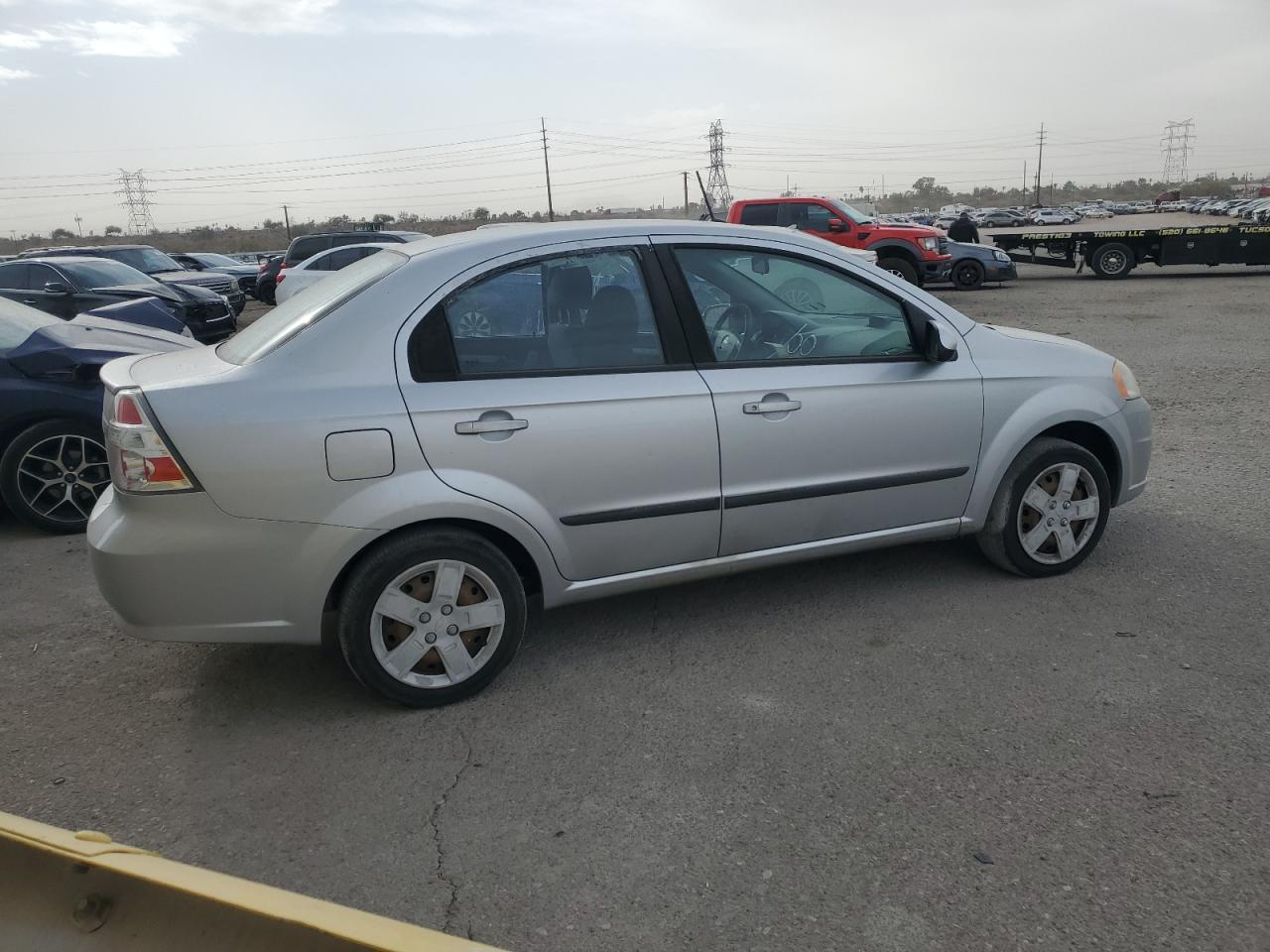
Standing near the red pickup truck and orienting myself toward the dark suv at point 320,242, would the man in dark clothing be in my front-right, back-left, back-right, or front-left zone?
back-right

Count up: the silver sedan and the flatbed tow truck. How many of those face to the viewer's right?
2

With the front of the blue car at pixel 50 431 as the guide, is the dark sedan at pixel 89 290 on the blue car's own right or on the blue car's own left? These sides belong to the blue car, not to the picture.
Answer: on the blue car's own left

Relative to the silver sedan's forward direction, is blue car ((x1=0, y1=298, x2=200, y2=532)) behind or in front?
behind

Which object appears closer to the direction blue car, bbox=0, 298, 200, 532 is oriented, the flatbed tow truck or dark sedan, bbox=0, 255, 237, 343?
the flatbed tow truck

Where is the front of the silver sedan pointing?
to the viewer's right

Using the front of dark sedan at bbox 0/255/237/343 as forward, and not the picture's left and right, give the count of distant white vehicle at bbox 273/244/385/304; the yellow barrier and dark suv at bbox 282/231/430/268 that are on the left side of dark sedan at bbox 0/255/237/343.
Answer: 2

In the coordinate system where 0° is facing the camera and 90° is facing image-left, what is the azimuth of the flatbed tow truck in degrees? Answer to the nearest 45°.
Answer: approximately 270°

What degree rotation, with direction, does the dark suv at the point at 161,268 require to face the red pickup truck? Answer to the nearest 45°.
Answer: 0° — it already faces it

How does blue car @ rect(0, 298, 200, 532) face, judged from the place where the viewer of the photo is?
facing to the right of the viewer
